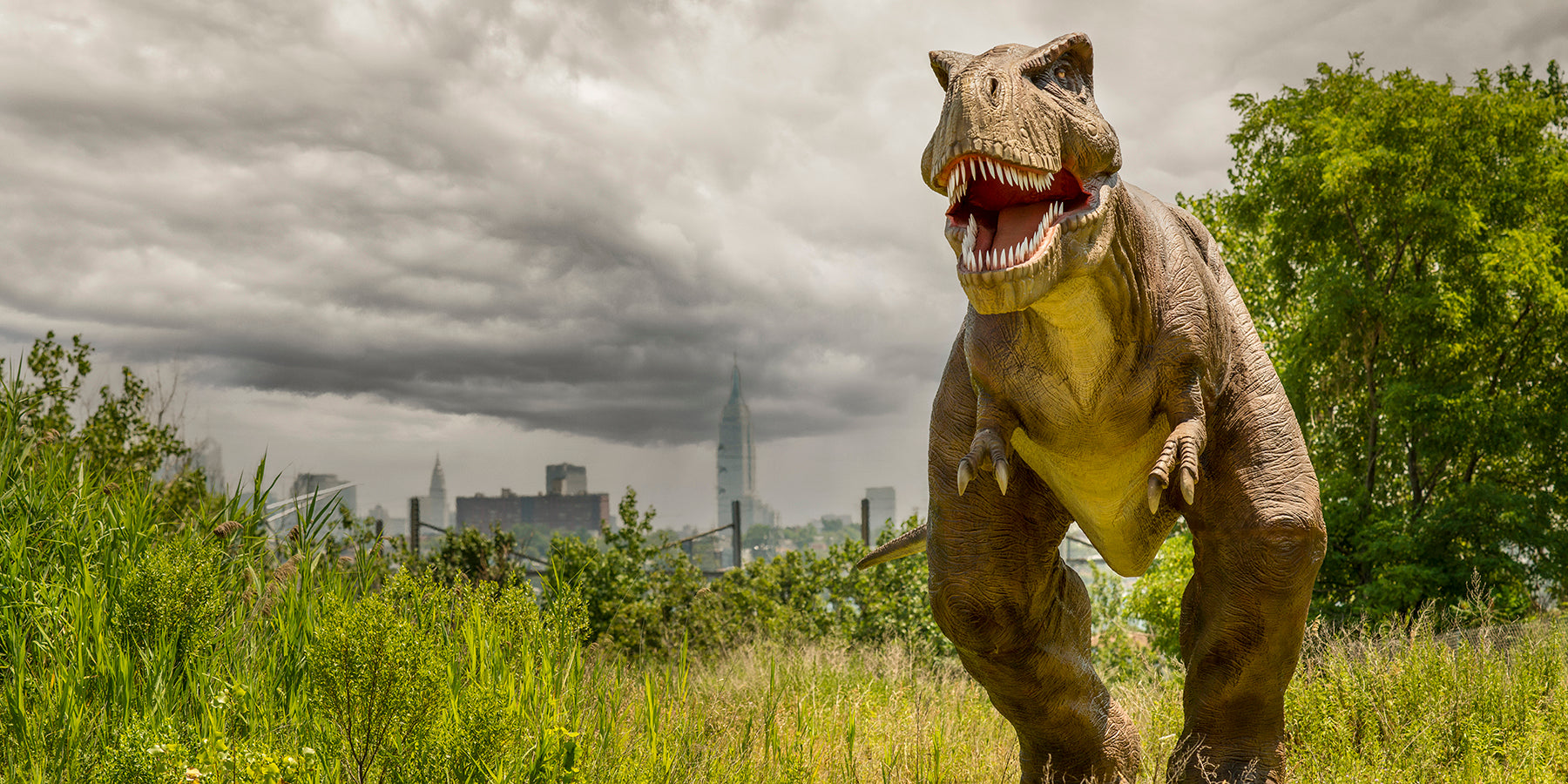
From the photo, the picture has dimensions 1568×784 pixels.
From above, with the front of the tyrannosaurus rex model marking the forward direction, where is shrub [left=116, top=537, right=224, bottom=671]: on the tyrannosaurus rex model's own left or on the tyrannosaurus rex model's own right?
on the tyrannosaurus rex model's own right

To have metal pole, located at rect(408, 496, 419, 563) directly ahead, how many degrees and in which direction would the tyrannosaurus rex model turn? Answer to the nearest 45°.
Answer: approximately 135° to its right

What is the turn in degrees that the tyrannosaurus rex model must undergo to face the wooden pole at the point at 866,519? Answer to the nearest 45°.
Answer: approximately 180°

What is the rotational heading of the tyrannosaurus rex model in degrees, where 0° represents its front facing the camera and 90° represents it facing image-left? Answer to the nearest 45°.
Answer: approximately 0°

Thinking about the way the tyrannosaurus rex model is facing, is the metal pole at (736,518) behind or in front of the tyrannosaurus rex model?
behind

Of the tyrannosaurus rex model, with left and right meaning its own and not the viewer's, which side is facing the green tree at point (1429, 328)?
back

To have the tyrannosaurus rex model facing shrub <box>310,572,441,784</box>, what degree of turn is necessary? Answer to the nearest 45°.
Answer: approximately 90° to its right
